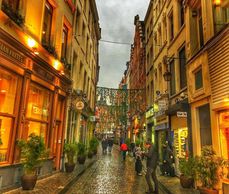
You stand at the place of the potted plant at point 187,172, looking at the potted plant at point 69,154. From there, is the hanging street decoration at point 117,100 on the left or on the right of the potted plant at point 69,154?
right

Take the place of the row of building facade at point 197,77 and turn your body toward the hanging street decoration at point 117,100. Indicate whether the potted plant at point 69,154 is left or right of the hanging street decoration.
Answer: left

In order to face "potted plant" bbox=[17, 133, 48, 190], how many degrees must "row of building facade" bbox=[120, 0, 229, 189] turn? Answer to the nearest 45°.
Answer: approximately 45° to its left

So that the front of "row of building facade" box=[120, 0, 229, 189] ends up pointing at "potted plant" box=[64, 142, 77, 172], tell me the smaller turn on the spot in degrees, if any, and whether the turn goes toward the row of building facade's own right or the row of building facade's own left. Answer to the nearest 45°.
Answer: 0° — it already faces it

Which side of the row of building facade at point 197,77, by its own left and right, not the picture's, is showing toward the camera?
left

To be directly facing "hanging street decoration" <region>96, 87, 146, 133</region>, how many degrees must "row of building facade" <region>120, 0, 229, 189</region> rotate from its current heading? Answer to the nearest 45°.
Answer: approximately 45° to its right

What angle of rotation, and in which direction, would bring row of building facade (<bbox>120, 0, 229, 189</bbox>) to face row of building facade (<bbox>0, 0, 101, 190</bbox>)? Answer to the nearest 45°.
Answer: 0° — it already faces it
